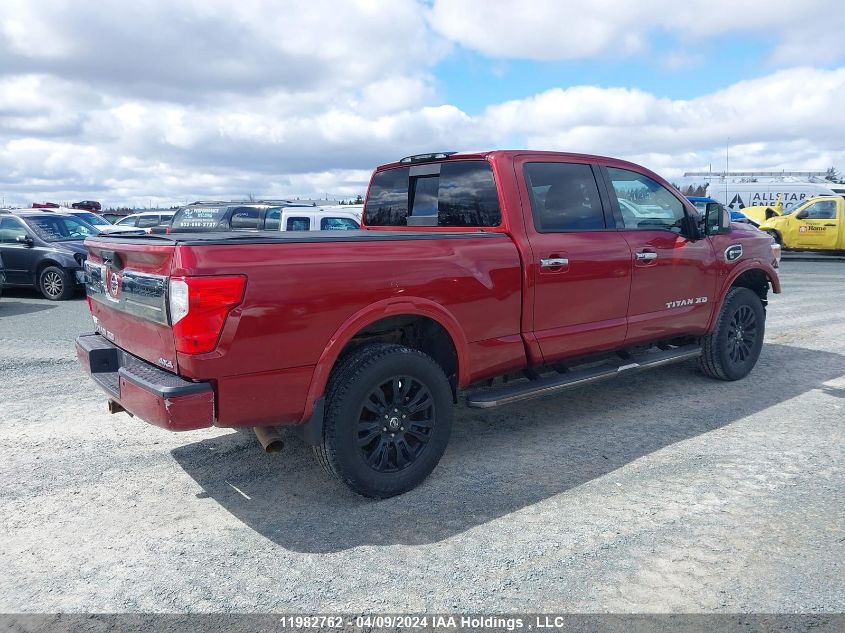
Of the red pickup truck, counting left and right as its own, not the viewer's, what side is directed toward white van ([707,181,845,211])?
front

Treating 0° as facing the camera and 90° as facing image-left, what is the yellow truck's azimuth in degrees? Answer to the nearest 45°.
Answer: approximately 90°

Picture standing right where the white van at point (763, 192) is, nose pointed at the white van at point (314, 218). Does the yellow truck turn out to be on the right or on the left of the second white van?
left

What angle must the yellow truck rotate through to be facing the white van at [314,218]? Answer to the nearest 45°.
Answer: approximately 45° to its left

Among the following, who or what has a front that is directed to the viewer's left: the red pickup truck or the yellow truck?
the yellow truck

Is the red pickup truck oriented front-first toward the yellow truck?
yes

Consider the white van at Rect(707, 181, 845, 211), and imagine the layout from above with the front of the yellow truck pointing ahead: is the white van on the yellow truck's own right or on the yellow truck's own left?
on the yellow truck's own right

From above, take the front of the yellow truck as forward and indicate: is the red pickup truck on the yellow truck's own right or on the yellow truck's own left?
on the yellow truck's own left

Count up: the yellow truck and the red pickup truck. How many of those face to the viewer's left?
1

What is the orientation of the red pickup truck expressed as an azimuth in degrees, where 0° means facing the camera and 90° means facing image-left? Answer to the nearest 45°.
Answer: approximately 225°
